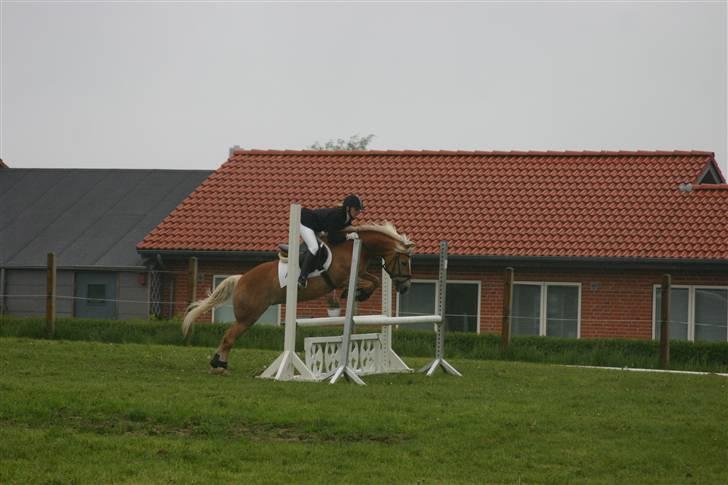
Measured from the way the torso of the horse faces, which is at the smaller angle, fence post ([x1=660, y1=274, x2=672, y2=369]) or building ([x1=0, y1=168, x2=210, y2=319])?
the fence post

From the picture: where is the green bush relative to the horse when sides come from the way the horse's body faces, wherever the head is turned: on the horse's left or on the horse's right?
on the horse's left

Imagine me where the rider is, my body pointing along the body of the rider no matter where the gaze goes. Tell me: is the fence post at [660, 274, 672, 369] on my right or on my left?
on my left

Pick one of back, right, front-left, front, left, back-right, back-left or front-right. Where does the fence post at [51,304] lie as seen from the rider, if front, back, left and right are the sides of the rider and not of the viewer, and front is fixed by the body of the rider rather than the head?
back-left

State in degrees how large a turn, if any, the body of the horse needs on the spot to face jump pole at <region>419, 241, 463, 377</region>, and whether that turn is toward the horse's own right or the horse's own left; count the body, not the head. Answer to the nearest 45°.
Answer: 0° — it already faces it

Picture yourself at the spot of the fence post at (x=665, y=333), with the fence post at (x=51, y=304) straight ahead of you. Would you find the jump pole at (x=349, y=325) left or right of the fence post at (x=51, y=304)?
left

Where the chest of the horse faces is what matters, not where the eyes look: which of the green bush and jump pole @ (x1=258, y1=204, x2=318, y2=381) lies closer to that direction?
the green bush

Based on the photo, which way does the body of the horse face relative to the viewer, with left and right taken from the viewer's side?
facing to the right of the viewer

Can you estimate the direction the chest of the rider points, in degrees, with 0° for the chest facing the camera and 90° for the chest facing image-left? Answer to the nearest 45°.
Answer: approximately 270°

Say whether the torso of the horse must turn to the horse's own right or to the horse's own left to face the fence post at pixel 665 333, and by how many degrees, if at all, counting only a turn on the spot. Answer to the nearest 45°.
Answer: approximately 45° to the horse's own left

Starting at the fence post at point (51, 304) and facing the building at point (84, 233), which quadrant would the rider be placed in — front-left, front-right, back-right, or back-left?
back-right

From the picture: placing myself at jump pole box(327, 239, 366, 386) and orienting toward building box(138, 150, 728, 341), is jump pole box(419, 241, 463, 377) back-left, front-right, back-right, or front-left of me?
front-right

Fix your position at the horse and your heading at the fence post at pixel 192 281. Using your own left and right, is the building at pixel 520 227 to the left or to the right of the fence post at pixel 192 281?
right
